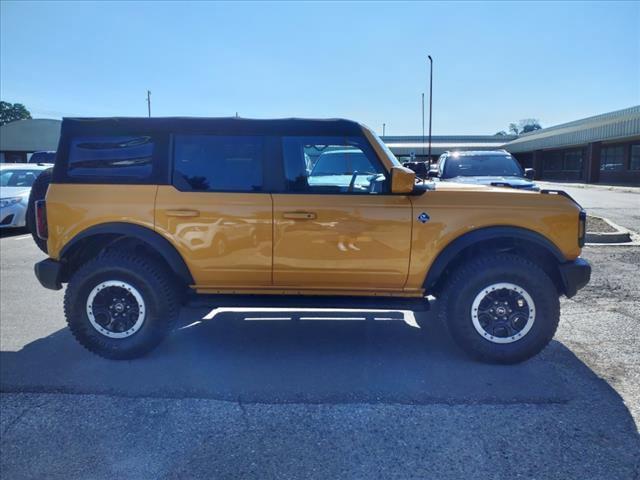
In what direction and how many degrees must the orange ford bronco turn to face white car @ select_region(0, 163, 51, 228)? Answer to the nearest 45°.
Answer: approximately 135° to its left

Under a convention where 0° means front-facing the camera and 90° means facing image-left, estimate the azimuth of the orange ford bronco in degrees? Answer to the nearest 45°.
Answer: approximately 270°
